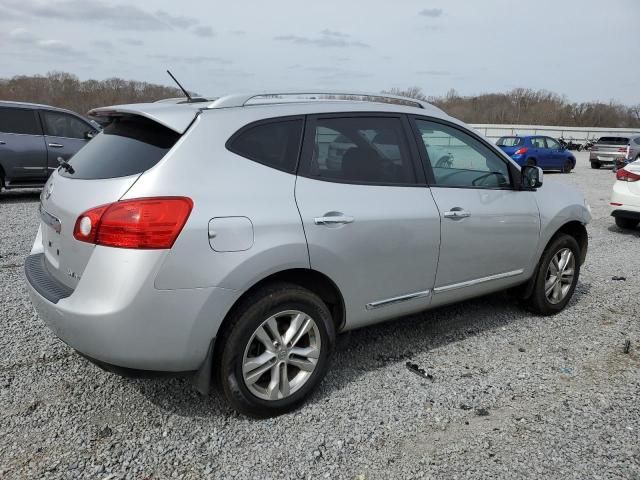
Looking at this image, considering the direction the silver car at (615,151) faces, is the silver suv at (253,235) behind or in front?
behind

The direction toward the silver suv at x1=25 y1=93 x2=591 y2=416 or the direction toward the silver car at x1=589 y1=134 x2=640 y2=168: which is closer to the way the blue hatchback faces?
the silver car

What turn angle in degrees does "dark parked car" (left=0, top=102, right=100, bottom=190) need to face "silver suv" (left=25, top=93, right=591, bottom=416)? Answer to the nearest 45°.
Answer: approximately 90° to its right

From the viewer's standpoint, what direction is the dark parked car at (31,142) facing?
to the viewer's right

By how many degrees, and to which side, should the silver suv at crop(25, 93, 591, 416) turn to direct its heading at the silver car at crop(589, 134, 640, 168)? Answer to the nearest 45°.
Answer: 0° — it already faces it

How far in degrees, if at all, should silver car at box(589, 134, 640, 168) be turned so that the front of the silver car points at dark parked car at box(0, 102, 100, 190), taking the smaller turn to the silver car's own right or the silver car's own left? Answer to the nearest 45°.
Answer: approximately 180°

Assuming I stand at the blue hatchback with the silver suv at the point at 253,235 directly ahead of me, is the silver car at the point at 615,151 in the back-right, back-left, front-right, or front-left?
back-left

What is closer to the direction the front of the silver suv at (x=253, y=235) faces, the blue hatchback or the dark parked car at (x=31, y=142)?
the blue hatchback

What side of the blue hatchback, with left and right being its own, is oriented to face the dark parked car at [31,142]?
back
